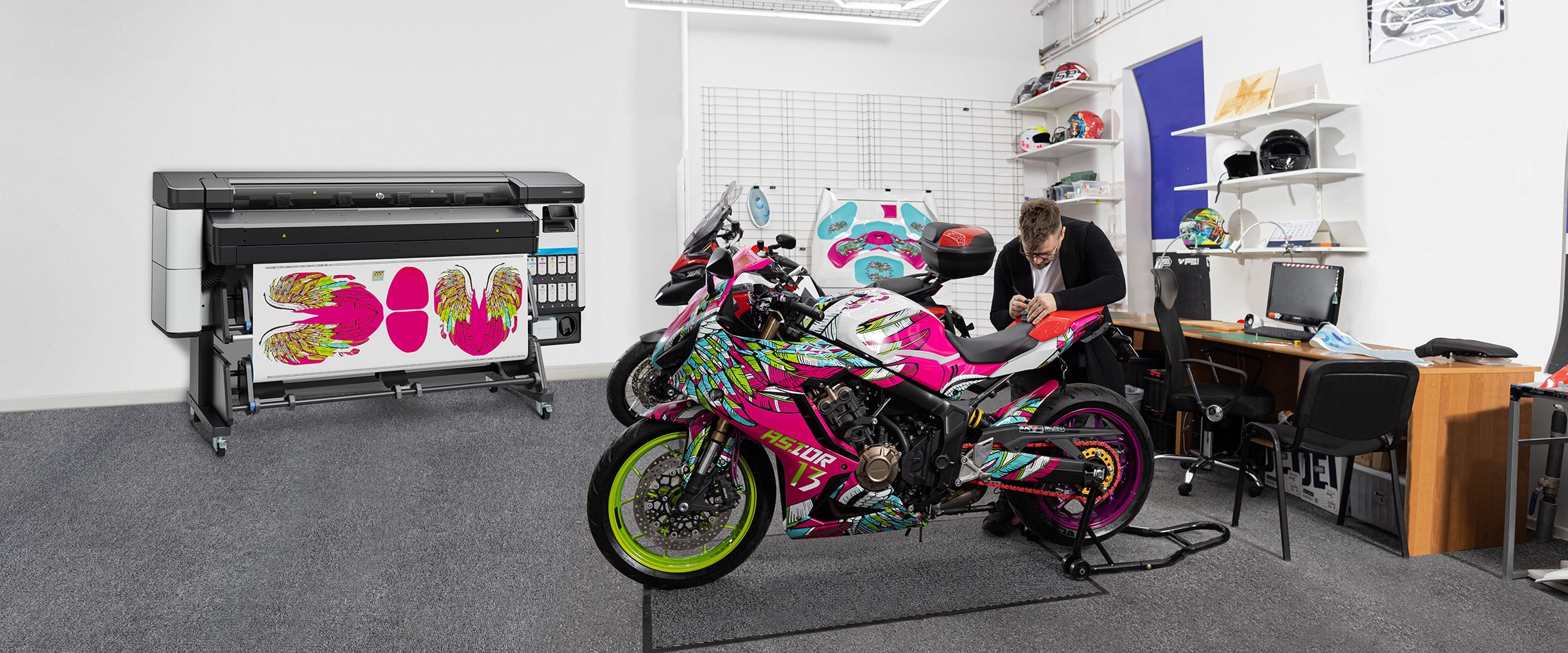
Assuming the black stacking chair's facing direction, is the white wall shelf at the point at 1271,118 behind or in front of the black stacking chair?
in front

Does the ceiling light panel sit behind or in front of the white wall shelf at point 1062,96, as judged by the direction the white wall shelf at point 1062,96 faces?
in front

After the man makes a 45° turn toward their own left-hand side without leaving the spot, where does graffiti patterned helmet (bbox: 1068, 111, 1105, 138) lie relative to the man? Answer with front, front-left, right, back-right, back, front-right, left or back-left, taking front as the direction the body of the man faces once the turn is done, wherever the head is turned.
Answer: back

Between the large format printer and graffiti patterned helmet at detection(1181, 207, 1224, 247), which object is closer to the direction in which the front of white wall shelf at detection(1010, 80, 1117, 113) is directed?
the large format printer

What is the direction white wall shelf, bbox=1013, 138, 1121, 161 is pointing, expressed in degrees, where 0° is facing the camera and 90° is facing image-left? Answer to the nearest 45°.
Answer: approximately 45°

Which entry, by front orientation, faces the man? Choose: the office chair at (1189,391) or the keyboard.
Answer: the keyboard

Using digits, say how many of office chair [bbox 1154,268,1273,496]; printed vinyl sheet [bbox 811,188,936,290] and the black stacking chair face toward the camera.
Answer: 1

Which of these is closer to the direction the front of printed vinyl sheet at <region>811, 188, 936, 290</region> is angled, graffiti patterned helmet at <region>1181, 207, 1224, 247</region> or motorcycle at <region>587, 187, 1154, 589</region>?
the motorcycle

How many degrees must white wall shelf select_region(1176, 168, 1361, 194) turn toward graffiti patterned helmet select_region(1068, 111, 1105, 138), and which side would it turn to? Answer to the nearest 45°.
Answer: approximately 90° to its right

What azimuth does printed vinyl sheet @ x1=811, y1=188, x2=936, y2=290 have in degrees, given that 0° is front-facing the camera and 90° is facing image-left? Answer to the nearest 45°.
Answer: approximately 0°
